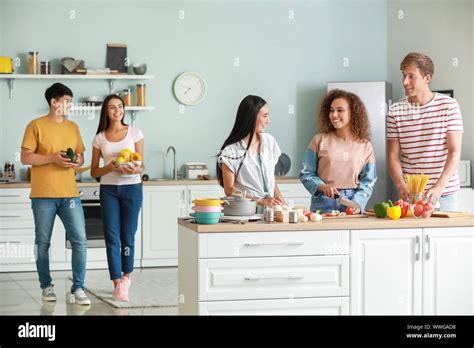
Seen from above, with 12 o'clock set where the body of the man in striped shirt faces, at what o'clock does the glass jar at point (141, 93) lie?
The glass jar is roughly at 3 o'clock from the man in striped shirt.

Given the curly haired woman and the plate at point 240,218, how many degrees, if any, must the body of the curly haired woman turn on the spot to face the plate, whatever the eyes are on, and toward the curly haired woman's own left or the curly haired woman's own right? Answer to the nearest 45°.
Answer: approximately 45° to the curly haired woman's own right

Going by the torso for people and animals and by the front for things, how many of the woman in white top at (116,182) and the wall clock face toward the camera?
2

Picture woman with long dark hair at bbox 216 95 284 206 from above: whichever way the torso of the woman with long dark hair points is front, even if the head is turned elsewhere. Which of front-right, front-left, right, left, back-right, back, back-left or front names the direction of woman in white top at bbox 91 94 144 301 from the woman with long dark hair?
back

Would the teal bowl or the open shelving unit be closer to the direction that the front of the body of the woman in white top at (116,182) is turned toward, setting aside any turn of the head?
the teal bowl

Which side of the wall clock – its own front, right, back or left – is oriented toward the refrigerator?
left

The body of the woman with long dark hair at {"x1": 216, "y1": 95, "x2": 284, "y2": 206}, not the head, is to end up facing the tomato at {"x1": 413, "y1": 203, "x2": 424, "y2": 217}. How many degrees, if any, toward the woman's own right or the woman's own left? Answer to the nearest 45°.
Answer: approximately 45° to the woman's own left

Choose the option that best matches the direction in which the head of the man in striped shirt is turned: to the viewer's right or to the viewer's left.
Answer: to the viewer's left

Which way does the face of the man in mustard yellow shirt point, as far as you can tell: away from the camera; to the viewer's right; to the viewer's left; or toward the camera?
to the viewer's right

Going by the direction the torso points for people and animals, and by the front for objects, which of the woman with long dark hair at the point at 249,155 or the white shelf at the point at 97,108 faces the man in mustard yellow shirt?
the white shelf
